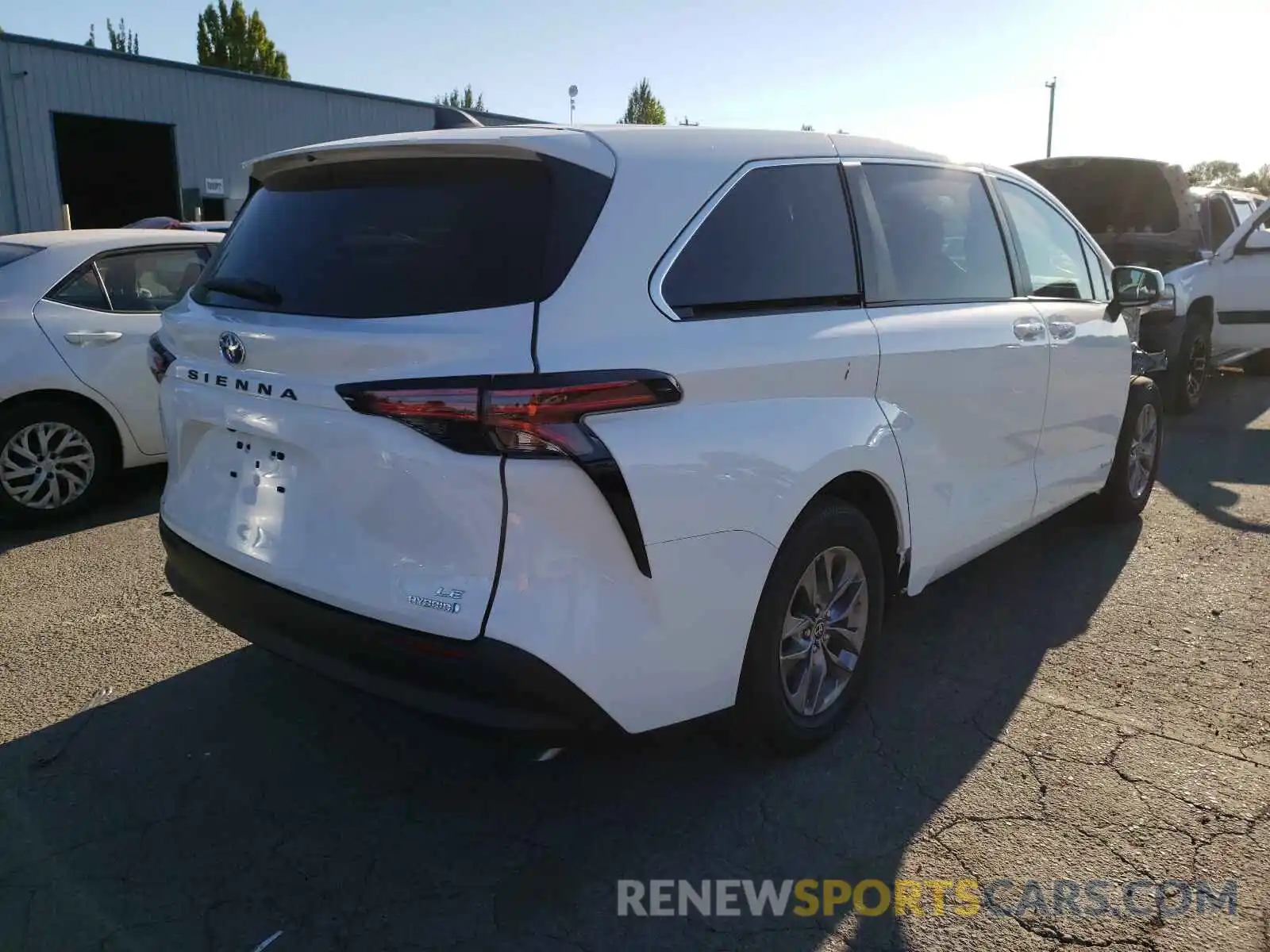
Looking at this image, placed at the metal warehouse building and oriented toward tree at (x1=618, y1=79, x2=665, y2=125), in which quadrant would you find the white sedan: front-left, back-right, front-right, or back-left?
back-right

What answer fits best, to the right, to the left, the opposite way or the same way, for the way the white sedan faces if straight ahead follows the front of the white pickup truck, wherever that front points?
the opposite way

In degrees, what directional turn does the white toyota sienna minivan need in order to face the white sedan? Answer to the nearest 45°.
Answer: approximately 90° to its left

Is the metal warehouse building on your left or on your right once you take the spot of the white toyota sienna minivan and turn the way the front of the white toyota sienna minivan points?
on your left

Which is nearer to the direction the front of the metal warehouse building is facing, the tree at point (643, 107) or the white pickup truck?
the white pickup truck

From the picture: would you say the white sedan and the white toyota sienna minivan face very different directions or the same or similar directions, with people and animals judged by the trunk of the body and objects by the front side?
same or similar directions

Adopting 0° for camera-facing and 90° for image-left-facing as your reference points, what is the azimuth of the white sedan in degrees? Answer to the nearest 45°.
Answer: approximately 270°

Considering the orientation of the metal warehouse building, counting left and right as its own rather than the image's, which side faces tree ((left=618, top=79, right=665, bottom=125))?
left

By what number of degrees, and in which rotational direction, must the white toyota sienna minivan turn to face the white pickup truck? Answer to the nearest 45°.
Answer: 0° — it already faces it

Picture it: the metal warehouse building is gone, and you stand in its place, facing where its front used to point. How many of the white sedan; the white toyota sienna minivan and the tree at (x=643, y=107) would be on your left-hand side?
1

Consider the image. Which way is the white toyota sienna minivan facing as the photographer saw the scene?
facing away from the viewer and to the right of the viewer

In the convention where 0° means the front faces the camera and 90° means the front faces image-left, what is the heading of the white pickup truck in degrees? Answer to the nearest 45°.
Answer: approximately 45°

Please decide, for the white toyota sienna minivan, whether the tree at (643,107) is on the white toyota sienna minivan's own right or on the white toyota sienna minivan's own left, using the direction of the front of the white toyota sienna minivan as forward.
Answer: on the white toyota sienna minivan's own left

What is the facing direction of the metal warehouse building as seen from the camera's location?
facing the viewer and to the right of the viewer

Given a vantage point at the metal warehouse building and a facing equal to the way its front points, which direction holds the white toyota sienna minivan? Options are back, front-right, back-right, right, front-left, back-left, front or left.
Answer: front-right

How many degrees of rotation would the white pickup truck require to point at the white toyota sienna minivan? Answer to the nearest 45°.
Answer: approximately 45° to its left
